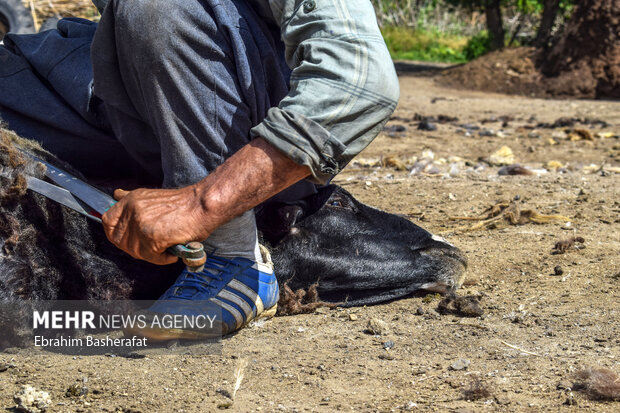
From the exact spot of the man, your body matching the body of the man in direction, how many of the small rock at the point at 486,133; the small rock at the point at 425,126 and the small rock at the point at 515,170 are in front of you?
0

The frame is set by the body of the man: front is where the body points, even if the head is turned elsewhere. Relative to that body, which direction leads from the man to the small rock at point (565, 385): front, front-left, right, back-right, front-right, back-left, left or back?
left

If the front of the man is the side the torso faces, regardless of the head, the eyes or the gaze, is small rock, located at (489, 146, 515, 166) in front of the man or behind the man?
behind

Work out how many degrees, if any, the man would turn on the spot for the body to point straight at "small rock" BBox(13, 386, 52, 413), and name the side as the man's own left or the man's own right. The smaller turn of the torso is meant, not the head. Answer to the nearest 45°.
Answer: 0° — they already face it

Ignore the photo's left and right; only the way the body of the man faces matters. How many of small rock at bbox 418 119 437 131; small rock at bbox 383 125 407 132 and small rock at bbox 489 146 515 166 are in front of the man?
0

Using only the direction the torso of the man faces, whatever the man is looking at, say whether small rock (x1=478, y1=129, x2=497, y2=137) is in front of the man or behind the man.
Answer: behind

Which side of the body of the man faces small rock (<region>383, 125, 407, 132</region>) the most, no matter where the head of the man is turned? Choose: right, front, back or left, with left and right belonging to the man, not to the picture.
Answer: back

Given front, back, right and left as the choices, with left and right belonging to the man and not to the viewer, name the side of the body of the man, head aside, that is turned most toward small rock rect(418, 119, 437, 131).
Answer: back

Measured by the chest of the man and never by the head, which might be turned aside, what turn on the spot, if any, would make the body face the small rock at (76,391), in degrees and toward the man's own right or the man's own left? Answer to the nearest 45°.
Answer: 0° — they already face it
